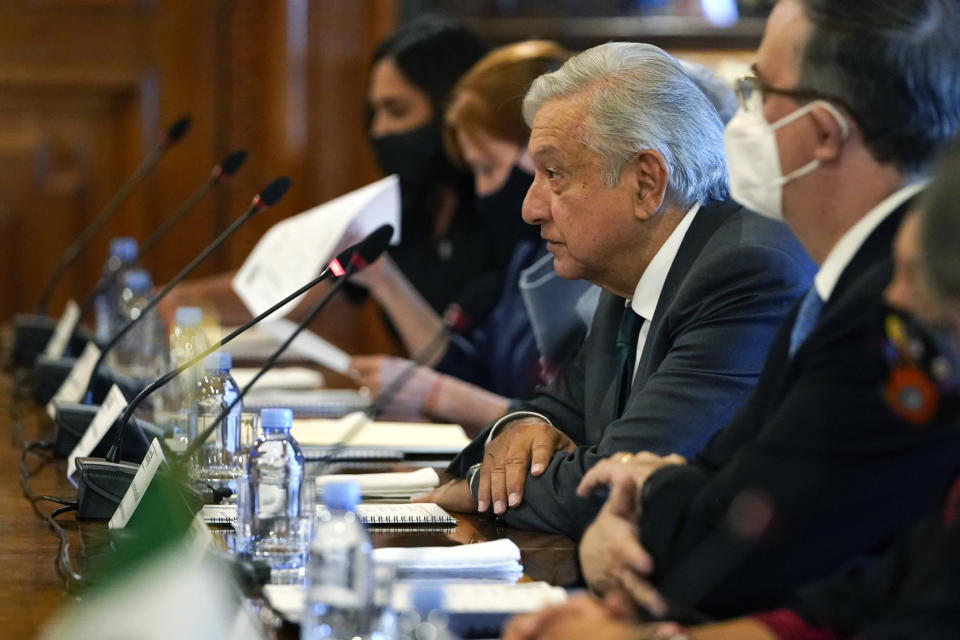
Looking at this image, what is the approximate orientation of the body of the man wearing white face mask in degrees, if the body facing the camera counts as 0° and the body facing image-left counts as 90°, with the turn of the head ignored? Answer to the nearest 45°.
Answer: approximately 90°

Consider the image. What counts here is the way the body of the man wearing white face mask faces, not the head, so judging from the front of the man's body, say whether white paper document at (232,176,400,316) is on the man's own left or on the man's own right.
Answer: on the man's own right

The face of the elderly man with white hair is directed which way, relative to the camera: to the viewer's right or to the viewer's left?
to the viewer's left

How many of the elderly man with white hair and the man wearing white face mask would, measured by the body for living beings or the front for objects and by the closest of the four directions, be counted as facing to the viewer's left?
2

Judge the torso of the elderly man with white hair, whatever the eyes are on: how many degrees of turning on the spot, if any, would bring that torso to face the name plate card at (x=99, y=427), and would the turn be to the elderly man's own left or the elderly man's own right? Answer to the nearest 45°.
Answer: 0° — they already face it

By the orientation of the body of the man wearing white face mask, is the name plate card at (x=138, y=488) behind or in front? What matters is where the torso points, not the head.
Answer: in front

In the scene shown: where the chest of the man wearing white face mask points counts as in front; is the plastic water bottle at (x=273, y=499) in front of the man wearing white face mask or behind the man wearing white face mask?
in front

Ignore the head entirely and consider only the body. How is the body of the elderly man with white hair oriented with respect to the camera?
to the viewer's left

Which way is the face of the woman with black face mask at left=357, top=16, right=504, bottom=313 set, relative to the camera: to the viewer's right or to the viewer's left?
to the viewer's left
